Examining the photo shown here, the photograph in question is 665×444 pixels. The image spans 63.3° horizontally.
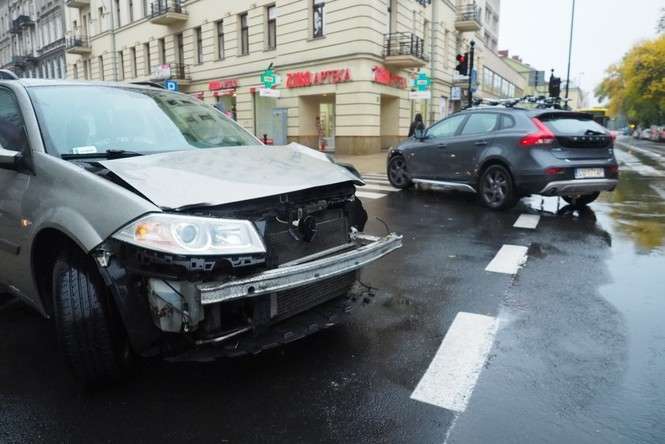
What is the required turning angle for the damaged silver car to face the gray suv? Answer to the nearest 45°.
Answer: approximately 90° to its left

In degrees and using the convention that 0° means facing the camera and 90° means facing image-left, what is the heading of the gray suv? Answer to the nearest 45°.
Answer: approximately 135°

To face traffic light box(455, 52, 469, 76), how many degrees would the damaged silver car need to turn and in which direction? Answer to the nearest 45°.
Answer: approximately 90° to its left

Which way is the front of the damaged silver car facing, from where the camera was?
facing the viewer and to the right of the viewer

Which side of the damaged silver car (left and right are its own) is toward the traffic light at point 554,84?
left

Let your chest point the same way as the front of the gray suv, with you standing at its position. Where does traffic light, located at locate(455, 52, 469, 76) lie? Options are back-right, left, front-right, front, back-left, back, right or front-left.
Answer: front-right
